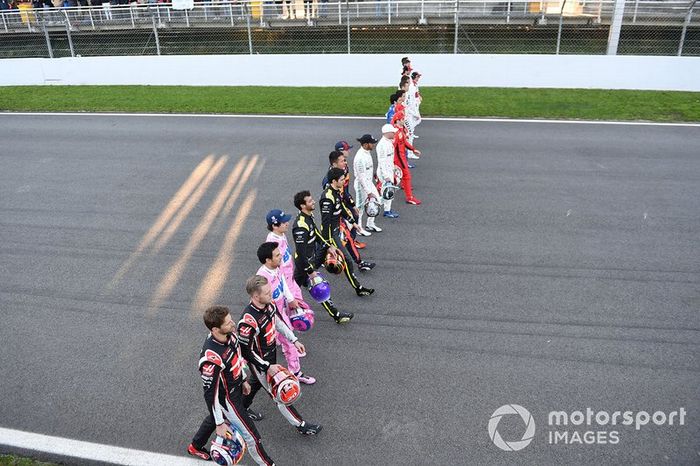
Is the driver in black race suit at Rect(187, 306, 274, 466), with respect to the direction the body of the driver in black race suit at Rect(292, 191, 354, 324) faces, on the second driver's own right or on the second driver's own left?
on the second driver's own right

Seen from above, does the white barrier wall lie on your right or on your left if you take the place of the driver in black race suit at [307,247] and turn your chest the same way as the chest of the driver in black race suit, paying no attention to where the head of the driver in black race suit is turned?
on your left

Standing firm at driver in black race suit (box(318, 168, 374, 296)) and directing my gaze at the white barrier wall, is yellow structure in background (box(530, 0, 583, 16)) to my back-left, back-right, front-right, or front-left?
front-right

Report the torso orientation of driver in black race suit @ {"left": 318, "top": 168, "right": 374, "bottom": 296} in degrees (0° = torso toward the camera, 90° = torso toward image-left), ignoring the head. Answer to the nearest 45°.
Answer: approximately 270°

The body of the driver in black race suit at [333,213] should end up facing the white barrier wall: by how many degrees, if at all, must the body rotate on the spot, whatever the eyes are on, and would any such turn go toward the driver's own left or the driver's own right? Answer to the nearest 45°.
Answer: approximately 90° to the driver's own left

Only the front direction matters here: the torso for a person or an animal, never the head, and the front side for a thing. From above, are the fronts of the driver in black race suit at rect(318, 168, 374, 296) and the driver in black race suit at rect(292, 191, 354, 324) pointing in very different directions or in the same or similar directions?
same or similar directions

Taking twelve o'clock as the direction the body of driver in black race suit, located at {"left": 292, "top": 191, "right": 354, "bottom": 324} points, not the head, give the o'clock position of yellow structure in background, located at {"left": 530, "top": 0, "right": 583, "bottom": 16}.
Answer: The yellow structure in background is roughly at 10 o'clock from the driver in black race suit.
